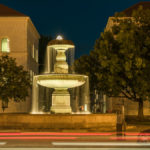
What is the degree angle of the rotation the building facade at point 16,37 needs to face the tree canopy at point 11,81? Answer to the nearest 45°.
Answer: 0° — it already faces it

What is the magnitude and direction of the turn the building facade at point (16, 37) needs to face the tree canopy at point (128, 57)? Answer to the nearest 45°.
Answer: approximately 45° to its left

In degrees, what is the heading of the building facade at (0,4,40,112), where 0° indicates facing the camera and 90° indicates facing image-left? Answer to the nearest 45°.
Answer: approximately 0°
